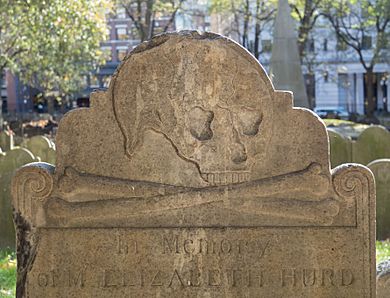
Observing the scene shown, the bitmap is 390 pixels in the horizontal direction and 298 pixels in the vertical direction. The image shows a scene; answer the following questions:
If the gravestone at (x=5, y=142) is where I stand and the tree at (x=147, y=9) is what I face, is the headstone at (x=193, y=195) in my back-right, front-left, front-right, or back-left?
back-right

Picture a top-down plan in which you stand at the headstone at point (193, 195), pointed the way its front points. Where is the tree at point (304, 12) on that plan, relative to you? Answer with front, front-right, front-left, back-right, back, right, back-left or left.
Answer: back

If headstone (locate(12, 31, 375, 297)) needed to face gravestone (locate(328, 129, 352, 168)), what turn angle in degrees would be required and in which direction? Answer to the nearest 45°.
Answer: approximately 180°

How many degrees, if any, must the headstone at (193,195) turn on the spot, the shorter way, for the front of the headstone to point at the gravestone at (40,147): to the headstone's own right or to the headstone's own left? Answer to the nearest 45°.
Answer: approximately 180°

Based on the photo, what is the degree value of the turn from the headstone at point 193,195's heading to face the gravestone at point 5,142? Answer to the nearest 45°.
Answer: approximately 180°

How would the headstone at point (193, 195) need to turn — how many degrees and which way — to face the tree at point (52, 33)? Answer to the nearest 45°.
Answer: approximately 180°

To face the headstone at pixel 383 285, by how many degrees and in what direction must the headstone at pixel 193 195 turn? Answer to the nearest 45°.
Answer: approximately 135° to its left

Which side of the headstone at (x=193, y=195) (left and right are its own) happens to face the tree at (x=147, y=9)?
back

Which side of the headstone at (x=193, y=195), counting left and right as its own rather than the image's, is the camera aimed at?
front

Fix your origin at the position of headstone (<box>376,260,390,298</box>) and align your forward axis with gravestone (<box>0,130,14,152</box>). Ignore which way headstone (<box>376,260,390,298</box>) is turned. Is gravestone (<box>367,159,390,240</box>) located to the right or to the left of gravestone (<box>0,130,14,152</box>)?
right

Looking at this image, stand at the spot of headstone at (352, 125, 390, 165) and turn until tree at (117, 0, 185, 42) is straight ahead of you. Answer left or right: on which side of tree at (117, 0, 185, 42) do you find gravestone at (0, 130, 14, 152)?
left
